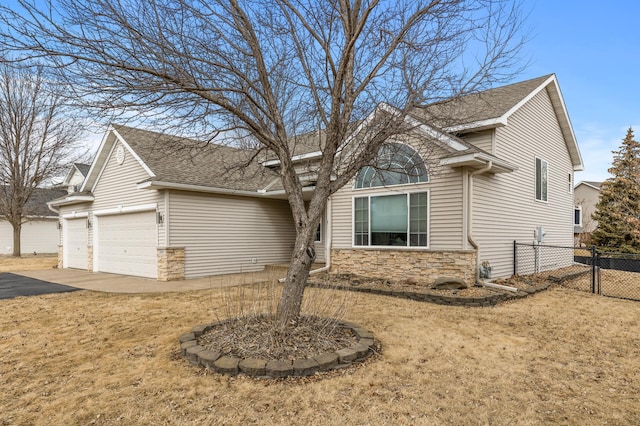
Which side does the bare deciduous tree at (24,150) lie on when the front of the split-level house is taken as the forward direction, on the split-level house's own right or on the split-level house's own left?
on the split-level house's own right

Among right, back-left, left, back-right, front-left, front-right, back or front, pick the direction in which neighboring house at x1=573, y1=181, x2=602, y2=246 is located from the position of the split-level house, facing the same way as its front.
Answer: back

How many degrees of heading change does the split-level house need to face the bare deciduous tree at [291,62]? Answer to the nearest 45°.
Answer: approximately 45° to its left

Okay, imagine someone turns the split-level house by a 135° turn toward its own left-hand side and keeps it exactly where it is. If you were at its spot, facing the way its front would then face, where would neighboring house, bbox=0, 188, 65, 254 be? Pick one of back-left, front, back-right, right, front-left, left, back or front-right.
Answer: back-left

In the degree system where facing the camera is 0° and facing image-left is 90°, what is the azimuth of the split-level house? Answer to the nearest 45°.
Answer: approximately 45°

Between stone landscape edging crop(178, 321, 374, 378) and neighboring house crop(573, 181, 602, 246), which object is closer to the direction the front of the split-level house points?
the stone landscape edging

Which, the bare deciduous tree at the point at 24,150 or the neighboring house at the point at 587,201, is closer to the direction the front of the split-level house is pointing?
the bare deciduous tree
